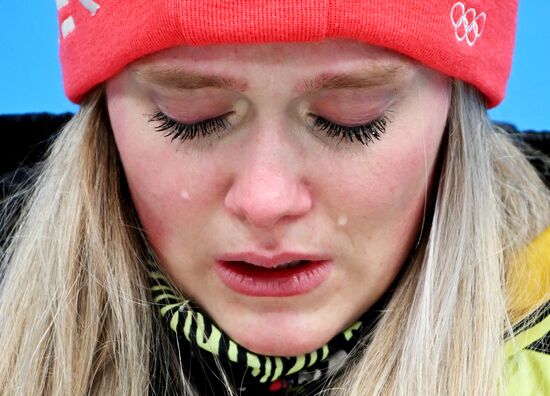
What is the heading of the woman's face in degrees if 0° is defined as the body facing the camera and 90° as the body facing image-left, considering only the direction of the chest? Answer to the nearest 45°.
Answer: approximately 0°
